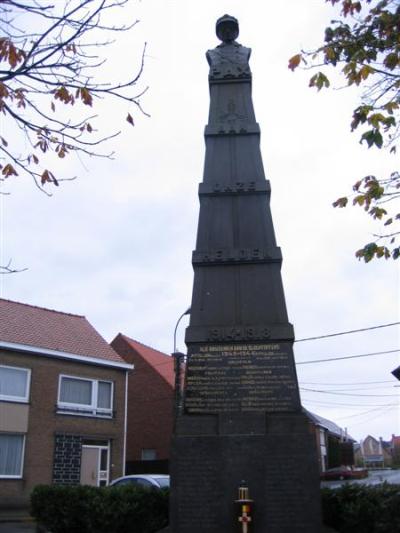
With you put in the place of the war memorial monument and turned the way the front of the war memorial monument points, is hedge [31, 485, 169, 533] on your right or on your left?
on your right

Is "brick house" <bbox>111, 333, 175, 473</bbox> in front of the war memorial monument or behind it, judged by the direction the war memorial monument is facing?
behind

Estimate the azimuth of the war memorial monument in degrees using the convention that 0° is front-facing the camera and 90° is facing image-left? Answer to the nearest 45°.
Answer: approximately 0°

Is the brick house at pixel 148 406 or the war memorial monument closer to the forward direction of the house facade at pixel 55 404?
the war memorial monument

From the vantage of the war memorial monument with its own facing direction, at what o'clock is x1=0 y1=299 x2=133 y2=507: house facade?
The house facade is roughly at 5 o'clock from the war memorial monument.
